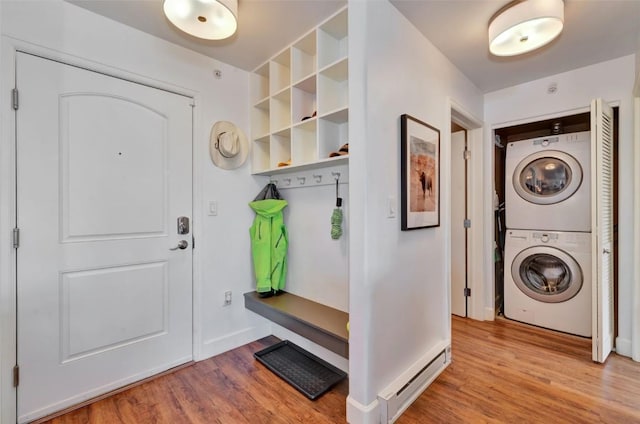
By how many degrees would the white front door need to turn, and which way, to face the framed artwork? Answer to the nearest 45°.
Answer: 0° — it already faces it

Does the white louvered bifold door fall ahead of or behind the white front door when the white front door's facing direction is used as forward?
ahead

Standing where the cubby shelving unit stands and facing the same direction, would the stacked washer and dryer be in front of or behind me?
behind

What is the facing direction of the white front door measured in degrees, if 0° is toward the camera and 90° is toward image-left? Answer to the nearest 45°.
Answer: approximately 315°

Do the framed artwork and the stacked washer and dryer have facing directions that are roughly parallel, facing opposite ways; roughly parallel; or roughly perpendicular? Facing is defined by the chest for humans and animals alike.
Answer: roughly perpendicular
